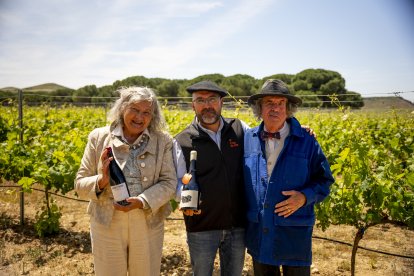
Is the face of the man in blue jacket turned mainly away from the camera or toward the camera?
toward the camera

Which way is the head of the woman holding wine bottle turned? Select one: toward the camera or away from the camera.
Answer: toward the camera

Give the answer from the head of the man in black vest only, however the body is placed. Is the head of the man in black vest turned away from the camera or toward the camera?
toward the camera

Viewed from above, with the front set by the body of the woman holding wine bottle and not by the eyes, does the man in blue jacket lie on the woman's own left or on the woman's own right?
on the woman's own left

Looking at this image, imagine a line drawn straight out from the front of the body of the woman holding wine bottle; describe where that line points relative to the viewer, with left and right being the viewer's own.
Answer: facing the viewer
